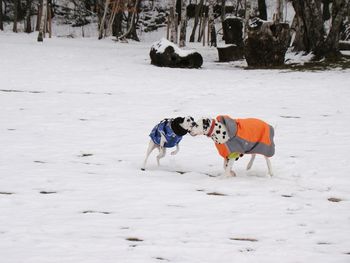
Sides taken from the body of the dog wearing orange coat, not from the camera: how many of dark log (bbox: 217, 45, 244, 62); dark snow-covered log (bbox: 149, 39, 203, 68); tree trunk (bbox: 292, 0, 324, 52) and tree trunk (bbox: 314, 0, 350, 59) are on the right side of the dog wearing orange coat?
4

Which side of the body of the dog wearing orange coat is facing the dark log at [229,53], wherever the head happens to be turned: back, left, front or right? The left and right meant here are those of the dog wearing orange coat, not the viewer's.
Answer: right

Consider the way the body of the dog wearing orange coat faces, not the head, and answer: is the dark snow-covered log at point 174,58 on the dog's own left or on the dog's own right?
on the dog's own right

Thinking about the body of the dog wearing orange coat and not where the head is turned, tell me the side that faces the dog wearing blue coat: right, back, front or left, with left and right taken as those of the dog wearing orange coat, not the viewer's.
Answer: front

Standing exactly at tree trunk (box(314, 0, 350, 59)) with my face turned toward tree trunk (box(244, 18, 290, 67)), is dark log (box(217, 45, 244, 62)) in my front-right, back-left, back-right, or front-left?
front-right

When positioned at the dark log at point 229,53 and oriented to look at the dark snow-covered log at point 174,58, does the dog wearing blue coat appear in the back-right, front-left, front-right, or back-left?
front-left

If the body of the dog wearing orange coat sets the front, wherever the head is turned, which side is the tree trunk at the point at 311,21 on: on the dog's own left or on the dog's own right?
on the dog's own right

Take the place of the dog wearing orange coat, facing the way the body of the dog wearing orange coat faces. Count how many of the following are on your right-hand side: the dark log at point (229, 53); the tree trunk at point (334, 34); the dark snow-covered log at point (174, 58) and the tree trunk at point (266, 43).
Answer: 4

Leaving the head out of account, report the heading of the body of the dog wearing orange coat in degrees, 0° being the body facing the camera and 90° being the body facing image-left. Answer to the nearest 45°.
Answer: approximately 90°

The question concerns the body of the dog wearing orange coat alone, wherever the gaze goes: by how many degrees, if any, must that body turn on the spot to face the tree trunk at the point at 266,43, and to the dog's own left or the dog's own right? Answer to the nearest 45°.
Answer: approximately 90° to the dog's own right

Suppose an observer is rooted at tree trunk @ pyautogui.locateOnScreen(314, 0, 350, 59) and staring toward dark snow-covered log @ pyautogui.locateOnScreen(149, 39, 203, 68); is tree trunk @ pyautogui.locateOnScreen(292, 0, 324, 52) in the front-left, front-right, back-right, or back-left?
front-right

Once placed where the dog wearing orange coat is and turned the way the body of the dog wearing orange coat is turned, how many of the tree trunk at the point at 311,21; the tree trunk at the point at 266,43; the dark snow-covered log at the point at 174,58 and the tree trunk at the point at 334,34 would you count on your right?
4
